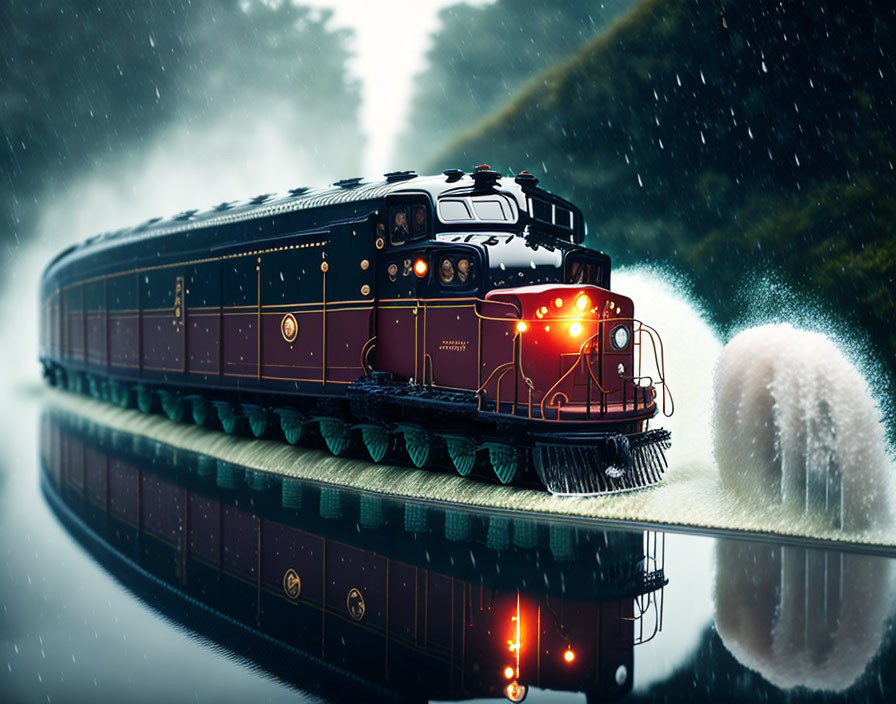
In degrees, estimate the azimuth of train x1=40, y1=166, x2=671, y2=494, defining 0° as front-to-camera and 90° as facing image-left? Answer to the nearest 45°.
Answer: approximately 315°
